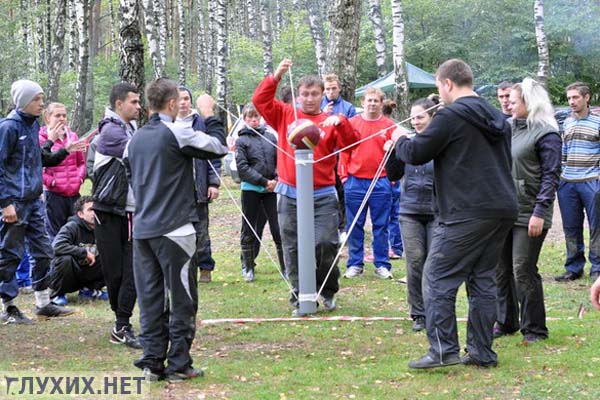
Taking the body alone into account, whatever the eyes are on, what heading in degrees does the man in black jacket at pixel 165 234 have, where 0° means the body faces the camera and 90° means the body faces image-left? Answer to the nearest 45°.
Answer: approximately 225°

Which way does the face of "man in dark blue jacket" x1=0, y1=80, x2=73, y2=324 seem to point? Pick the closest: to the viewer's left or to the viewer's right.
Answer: to the viewer's right

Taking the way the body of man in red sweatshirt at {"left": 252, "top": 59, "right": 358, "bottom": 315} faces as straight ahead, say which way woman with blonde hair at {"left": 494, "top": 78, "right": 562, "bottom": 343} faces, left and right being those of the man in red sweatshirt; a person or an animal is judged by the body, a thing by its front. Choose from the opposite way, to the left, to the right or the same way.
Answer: to the right

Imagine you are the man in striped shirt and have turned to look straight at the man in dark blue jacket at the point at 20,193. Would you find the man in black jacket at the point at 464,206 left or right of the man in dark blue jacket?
left

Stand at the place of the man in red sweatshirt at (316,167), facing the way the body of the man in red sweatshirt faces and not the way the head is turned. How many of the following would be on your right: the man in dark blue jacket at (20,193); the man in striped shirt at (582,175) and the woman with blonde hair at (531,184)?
1

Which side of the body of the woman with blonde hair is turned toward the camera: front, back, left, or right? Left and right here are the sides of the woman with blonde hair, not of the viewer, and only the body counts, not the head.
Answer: left

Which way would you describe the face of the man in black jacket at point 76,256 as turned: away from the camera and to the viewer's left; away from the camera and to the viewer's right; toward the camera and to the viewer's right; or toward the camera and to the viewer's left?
toward the camera and to the viewer's right

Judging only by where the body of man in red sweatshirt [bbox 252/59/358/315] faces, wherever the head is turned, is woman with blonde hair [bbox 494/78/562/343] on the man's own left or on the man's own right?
on the man's own left

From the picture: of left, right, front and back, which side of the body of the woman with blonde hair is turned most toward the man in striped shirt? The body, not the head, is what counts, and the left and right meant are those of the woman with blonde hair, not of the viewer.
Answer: right

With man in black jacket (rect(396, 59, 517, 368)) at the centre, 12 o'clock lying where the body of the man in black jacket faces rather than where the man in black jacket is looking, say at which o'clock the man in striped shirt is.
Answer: The man in striped shirt is roughly at 2 o'clock from the man in black jacket.

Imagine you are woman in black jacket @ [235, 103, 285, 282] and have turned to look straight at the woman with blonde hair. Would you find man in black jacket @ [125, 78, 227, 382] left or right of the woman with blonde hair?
right

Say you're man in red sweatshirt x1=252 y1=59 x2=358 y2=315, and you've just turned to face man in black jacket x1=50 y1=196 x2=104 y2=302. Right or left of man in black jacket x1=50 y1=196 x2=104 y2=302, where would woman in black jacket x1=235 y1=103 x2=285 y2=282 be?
right
